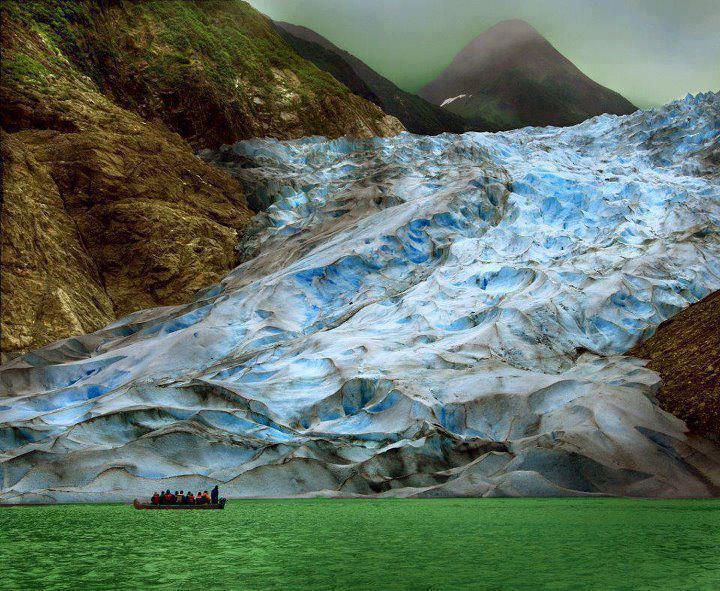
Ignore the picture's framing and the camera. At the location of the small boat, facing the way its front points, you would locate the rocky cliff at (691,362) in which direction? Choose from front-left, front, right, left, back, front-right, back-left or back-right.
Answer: back

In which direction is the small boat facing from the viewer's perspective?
to the viewer's left

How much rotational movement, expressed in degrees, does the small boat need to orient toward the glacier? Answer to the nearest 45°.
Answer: approximately 135° to its right
